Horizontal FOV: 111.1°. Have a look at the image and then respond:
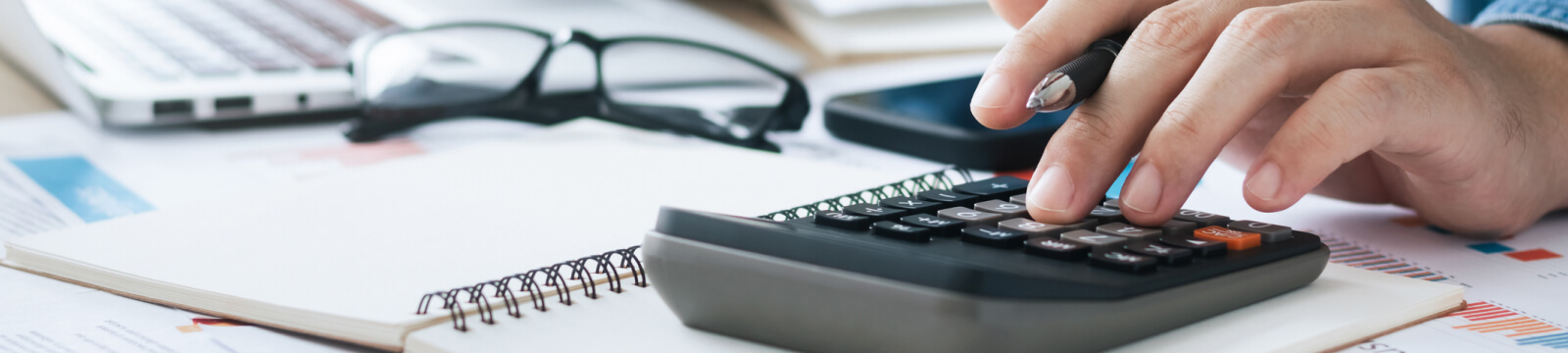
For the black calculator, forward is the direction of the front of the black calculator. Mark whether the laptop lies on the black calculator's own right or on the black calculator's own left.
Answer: on the black calculator's own left

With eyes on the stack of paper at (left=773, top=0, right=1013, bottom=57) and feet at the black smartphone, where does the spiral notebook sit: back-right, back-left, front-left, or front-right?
back-left

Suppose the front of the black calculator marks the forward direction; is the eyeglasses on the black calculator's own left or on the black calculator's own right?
on the black calculator's own left

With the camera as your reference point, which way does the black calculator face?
facing away from the viewer and to the right of the viewer

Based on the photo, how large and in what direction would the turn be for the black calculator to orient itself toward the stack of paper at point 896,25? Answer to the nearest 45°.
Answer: approximately 45° to its left
